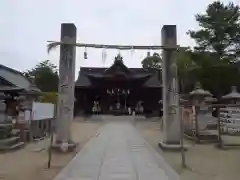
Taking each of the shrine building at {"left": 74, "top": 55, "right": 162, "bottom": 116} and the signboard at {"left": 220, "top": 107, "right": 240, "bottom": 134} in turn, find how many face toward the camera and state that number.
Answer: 2

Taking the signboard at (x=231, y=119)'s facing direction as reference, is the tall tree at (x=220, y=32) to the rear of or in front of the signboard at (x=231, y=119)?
to the rear

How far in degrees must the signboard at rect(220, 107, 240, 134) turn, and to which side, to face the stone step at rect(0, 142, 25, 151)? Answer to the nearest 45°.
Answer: approximately 45° to its right

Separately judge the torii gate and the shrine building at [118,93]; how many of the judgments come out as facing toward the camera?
2

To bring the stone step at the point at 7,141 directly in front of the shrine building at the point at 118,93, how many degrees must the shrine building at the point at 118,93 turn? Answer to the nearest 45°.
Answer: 0° — it already faces it

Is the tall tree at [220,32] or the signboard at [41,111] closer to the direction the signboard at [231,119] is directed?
the signboard

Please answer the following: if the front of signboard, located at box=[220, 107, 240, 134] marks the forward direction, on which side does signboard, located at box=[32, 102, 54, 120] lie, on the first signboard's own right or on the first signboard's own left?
on the first signboard's own right

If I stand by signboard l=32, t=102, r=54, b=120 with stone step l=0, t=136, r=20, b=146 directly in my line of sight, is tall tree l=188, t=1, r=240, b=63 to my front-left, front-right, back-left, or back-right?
back-left

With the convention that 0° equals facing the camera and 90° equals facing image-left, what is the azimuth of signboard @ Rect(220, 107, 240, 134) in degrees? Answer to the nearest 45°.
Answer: approximately 0°

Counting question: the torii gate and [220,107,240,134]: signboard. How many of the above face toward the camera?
2
